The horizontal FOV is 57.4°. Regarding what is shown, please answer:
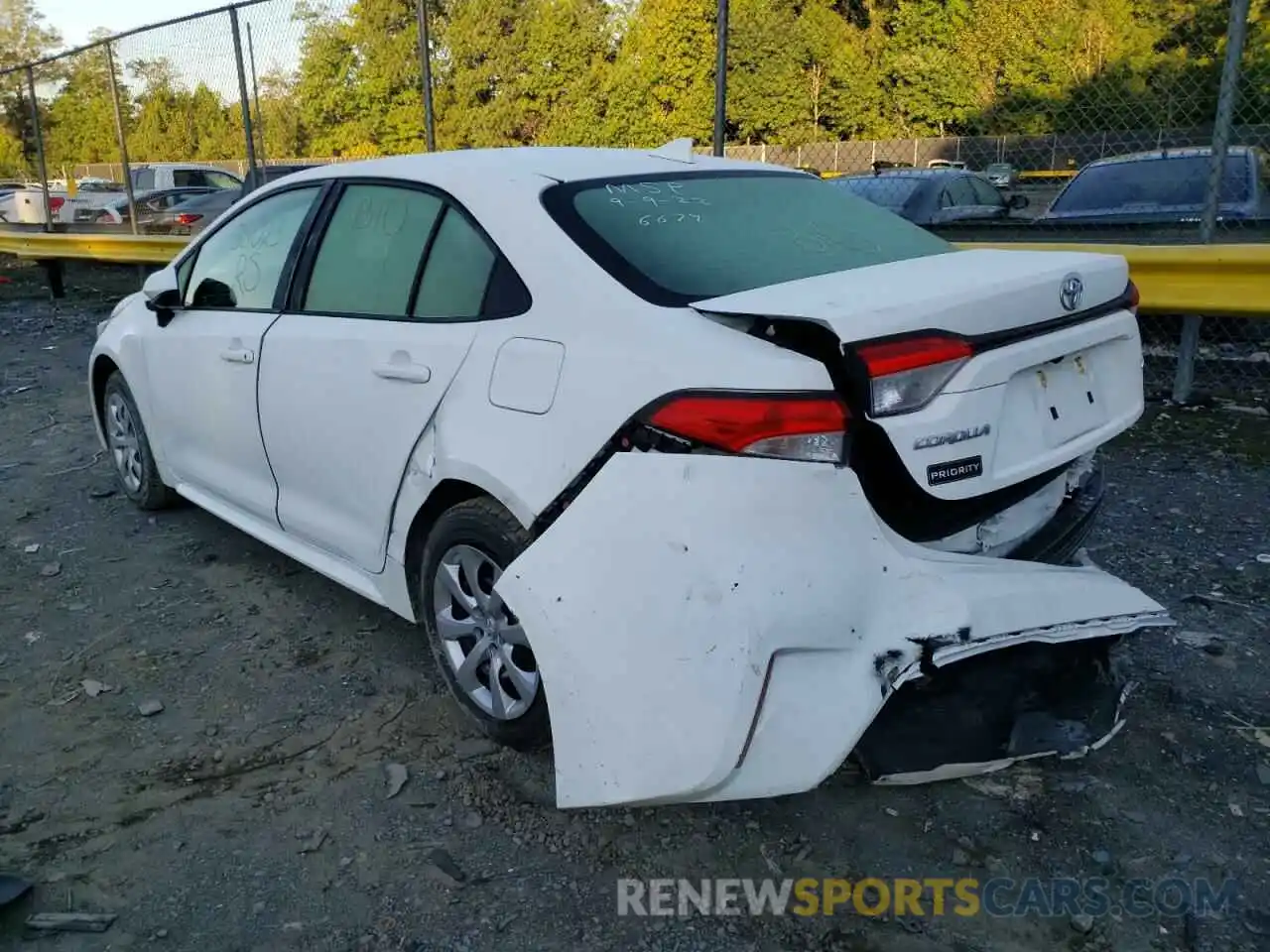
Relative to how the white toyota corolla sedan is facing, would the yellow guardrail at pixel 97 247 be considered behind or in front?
in front

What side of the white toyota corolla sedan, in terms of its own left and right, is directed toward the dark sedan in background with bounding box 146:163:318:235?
front

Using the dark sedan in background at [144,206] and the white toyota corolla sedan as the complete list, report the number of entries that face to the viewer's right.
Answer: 0

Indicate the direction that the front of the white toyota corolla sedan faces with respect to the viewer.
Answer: facing away from the viewer and to the left of the viewer

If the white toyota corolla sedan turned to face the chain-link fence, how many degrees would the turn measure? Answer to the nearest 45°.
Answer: approximately 45° to its right

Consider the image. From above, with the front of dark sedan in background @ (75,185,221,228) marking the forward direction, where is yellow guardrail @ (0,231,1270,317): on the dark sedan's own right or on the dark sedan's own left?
on the dark sedan's own left
